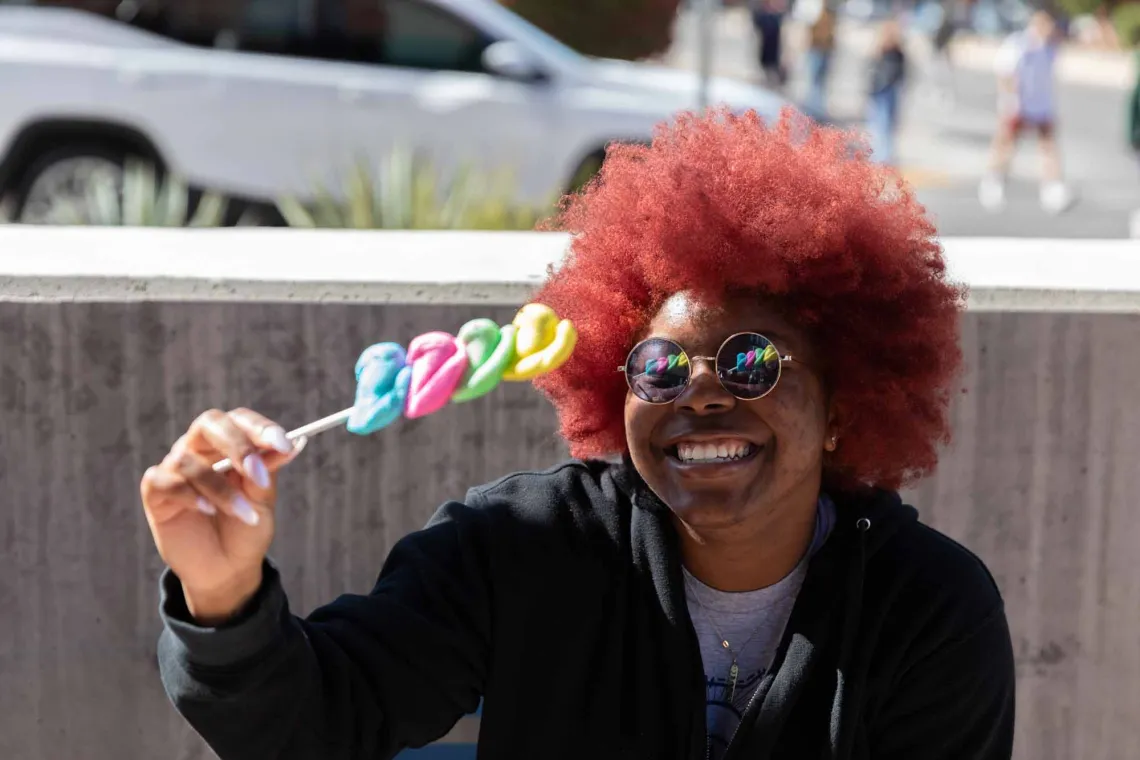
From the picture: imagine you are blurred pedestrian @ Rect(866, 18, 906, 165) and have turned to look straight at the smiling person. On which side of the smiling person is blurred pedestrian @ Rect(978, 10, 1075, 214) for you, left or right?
left

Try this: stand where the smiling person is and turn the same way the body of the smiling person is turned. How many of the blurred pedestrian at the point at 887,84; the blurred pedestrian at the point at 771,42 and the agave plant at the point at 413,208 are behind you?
3

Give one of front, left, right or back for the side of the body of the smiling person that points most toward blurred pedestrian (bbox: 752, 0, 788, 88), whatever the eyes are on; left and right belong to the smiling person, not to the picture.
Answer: back

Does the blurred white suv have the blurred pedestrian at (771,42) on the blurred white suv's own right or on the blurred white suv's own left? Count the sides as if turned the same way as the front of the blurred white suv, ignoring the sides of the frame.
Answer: on the blurred white suv's own left

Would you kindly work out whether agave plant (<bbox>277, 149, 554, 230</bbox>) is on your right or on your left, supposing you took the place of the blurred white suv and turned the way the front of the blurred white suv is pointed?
on your right

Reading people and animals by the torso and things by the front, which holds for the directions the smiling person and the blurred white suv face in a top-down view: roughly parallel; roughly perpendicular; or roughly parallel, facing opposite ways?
roughly perpendicular

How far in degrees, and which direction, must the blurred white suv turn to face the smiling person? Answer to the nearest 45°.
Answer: approximately 90° to its right

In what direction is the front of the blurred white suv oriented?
to the viewer's right

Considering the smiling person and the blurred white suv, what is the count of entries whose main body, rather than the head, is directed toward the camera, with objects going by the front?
1

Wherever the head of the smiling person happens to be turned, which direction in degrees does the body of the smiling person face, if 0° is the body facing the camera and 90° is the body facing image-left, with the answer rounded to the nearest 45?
approximately 0°

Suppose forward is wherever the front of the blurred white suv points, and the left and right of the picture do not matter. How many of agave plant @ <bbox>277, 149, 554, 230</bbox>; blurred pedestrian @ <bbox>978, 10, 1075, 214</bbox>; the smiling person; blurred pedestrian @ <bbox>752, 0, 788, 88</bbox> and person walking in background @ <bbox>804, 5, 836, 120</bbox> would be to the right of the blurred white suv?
2

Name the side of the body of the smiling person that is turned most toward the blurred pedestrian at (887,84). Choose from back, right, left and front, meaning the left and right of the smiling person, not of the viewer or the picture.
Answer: back
